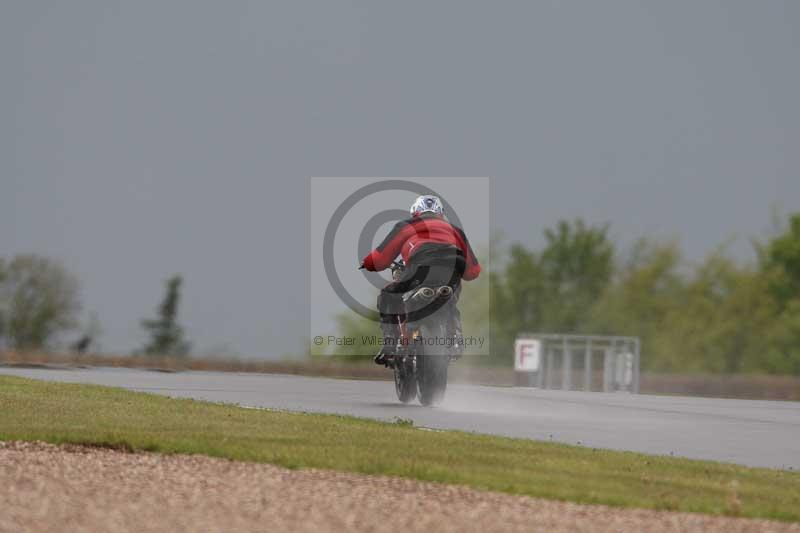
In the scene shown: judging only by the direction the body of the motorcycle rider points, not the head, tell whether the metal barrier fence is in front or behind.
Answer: in front

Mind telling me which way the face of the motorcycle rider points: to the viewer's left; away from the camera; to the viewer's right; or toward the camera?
away from the camera

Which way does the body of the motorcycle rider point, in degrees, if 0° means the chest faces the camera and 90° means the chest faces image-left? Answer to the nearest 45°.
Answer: approximately 180°
